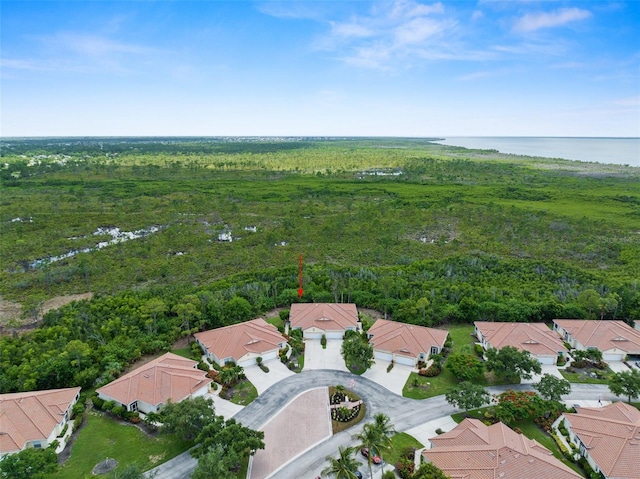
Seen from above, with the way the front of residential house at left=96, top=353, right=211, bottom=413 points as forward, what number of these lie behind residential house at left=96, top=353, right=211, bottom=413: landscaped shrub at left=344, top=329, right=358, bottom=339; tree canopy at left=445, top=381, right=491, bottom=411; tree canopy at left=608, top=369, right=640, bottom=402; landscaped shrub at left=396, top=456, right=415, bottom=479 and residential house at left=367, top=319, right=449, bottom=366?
0

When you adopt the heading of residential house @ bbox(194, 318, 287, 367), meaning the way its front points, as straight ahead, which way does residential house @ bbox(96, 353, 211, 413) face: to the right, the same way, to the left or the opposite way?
the same way

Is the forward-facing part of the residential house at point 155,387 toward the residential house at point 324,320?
no

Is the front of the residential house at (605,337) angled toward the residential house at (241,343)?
no

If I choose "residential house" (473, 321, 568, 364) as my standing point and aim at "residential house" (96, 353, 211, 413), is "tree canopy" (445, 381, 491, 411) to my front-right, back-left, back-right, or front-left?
front-left

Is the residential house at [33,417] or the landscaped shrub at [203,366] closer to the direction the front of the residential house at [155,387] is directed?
the landscaped shrub

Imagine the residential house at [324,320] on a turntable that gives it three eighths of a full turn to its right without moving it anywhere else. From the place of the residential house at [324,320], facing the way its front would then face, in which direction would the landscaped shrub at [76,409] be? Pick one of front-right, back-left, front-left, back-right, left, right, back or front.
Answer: left

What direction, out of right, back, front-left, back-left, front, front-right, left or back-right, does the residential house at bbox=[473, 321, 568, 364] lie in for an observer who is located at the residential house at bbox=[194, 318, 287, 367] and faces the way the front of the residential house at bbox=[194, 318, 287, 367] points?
front-left

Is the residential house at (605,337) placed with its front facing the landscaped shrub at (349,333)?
no

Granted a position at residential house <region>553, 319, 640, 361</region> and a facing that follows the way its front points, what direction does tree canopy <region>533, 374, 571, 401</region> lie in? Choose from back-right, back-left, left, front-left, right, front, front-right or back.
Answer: front

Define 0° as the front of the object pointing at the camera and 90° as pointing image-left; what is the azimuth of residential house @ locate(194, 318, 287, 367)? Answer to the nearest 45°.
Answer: approximately 315°

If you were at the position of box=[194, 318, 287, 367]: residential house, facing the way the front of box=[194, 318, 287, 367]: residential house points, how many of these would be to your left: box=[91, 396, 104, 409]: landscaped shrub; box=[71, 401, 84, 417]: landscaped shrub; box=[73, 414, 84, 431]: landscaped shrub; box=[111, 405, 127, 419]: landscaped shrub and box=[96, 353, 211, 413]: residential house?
0

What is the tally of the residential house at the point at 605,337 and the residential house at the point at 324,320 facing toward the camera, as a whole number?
2

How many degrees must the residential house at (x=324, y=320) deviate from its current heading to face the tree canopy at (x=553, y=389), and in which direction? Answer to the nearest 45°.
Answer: approximately 45° to its left

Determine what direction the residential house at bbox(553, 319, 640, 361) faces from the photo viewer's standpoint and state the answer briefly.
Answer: facing the viewer

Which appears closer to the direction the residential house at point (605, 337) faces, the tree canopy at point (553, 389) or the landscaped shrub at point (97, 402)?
the tree canopy

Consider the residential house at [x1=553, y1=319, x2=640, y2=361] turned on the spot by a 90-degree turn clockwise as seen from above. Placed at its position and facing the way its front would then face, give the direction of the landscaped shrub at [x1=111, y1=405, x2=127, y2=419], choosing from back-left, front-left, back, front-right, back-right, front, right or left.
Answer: front-left
